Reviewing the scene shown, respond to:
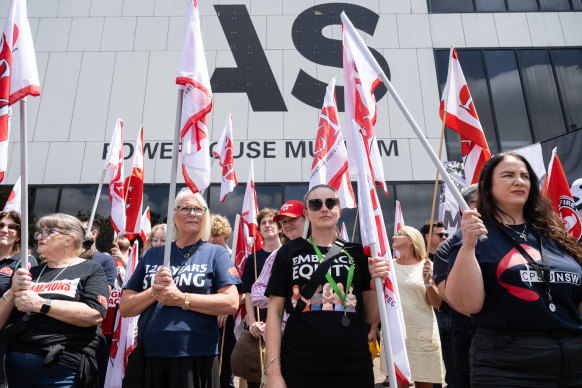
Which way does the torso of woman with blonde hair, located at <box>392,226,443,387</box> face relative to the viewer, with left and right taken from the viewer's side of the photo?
facing the viewer and to the left of the viewer

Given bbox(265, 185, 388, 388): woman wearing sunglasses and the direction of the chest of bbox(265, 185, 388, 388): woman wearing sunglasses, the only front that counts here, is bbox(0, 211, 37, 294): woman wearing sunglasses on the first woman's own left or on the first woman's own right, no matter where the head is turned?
on the first woman's own right

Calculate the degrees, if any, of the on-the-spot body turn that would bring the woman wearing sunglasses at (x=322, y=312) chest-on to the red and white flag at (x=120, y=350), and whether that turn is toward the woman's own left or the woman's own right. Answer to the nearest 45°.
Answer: approximately 135° to the woman's own right

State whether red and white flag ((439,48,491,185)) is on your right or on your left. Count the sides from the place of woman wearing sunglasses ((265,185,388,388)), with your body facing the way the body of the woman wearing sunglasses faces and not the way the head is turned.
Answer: on your left

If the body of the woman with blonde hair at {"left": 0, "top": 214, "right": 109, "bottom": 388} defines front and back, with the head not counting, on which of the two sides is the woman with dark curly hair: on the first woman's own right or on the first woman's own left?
on the first woman's own left

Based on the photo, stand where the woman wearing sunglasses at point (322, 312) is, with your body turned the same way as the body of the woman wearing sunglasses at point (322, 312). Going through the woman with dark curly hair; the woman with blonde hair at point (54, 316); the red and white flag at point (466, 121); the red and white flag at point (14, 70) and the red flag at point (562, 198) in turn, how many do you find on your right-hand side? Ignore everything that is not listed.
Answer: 2

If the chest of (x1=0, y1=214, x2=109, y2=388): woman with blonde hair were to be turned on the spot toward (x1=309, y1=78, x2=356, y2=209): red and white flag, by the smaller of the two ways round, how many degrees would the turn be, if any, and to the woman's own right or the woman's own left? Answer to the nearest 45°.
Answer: approximately 135° to the woman's own left

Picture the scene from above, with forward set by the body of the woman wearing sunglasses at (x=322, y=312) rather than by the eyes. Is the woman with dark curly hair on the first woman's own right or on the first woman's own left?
on the first woman's own left

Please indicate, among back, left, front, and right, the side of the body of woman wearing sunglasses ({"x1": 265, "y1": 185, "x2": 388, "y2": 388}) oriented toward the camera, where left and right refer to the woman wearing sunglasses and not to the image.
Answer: front
